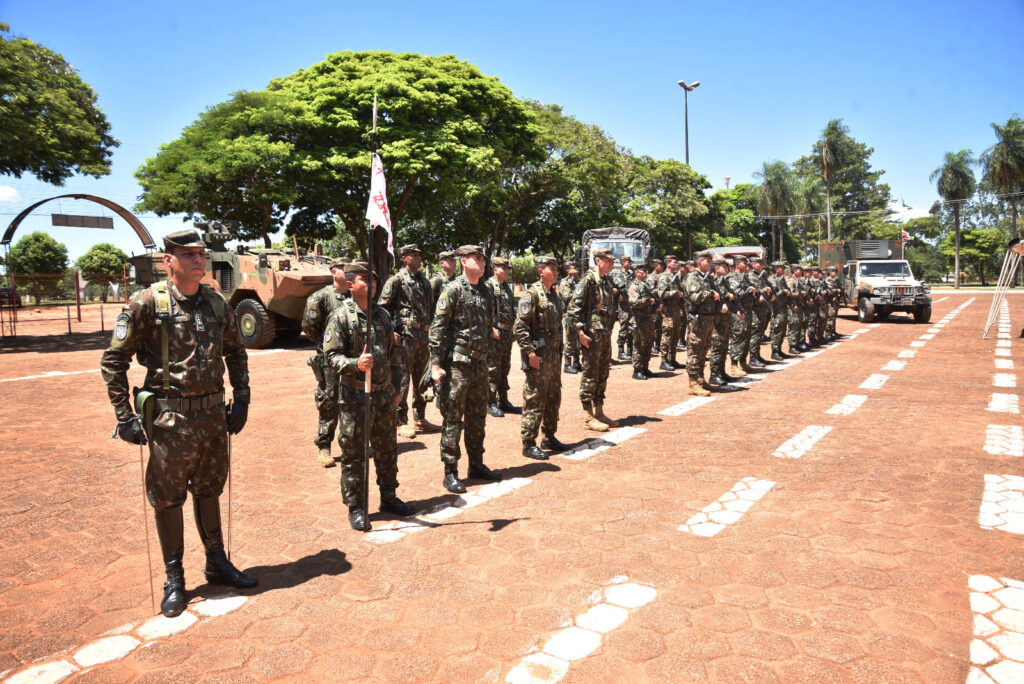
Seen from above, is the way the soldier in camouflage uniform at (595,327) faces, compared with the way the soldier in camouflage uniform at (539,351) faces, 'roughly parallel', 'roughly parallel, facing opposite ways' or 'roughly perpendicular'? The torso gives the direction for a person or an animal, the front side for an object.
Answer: roughly parallel

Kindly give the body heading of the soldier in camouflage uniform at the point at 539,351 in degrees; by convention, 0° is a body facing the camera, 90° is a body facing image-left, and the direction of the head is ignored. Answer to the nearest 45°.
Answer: approximately 315°

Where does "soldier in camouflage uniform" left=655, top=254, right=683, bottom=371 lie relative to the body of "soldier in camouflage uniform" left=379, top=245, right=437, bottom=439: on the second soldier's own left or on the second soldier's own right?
on the second soldier's own left

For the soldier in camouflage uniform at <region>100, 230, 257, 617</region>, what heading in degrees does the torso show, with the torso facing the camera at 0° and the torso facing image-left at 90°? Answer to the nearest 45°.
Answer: approximately 315°

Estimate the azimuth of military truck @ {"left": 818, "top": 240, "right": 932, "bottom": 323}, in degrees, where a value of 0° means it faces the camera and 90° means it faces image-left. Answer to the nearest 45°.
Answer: approximately 315°

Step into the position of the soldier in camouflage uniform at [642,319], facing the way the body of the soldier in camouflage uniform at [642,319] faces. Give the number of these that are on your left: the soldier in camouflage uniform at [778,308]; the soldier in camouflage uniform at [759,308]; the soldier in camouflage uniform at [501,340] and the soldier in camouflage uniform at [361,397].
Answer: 2

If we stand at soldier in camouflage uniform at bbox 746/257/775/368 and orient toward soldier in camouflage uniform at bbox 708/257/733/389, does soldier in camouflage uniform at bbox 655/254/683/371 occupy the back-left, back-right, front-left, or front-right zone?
front-right

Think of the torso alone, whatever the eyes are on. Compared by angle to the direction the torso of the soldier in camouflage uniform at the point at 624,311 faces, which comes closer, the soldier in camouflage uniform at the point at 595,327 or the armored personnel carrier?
the soldier in camouflage uniform

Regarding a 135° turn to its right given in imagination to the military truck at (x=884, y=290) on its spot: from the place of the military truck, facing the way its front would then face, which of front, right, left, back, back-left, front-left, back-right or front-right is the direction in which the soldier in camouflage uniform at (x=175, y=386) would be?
left

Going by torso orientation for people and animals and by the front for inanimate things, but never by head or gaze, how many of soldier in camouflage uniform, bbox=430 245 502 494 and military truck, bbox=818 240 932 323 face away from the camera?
0
